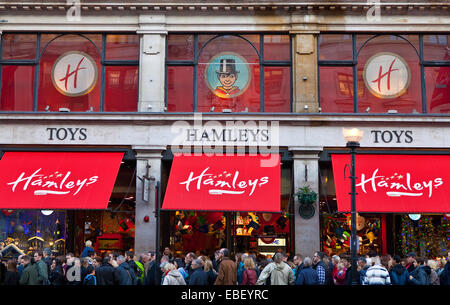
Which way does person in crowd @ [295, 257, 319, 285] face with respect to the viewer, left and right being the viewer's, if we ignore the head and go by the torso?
facing away from the viewer

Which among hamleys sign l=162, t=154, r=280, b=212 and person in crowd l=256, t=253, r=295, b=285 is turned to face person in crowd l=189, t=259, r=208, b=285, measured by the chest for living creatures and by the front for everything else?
the hamleys sign

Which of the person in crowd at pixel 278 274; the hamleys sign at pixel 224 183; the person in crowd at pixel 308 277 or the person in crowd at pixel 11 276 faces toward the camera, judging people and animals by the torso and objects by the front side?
the hamleys sign

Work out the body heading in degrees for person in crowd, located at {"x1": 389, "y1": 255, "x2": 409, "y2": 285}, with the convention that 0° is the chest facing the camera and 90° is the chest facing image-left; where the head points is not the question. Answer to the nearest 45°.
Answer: approximately 180°

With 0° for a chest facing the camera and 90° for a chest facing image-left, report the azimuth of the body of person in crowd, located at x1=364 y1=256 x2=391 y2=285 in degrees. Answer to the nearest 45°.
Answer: approximately 180°

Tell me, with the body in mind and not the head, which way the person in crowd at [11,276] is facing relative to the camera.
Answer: away from the camera

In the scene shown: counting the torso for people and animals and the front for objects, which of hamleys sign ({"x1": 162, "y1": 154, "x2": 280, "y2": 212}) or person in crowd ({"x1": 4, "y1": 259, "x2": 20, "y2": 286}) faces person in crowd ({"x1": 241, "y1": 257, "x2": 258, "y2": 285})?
the hamleys sign

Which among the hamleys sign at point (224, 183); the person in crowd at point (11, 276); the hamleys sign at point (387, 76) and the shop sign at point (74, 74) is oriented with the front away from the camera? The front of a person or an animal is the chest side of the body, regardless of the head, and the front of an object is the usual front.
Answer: the person in crowd

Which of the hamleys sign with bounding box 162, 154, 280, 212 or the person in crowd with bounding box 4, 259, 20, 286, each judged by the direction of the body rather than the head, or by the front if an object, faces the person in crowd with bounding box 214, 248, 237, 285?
the hamleys sign

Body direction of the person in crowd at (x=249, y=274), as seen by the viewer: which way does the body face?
away from the camera

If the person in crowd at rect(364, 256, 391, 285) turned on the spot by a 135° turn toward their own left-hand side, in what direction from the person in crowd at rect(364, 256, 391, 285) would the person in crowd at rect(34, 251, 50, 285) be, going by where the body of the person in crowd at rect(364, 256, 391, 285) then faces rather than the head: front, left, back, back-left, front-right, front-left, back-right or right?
front-right

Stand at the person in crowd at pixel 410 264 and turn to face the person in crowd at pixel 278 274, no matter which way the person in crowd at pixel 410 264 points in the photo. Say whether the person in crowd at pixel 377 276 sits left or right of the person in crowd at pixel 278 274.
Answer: left

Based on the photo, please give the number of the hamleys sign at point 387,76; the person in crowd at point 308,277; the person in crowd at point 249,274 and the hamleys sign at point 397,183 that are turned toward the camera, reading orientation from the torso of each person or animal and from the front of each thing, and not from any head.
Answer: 2
